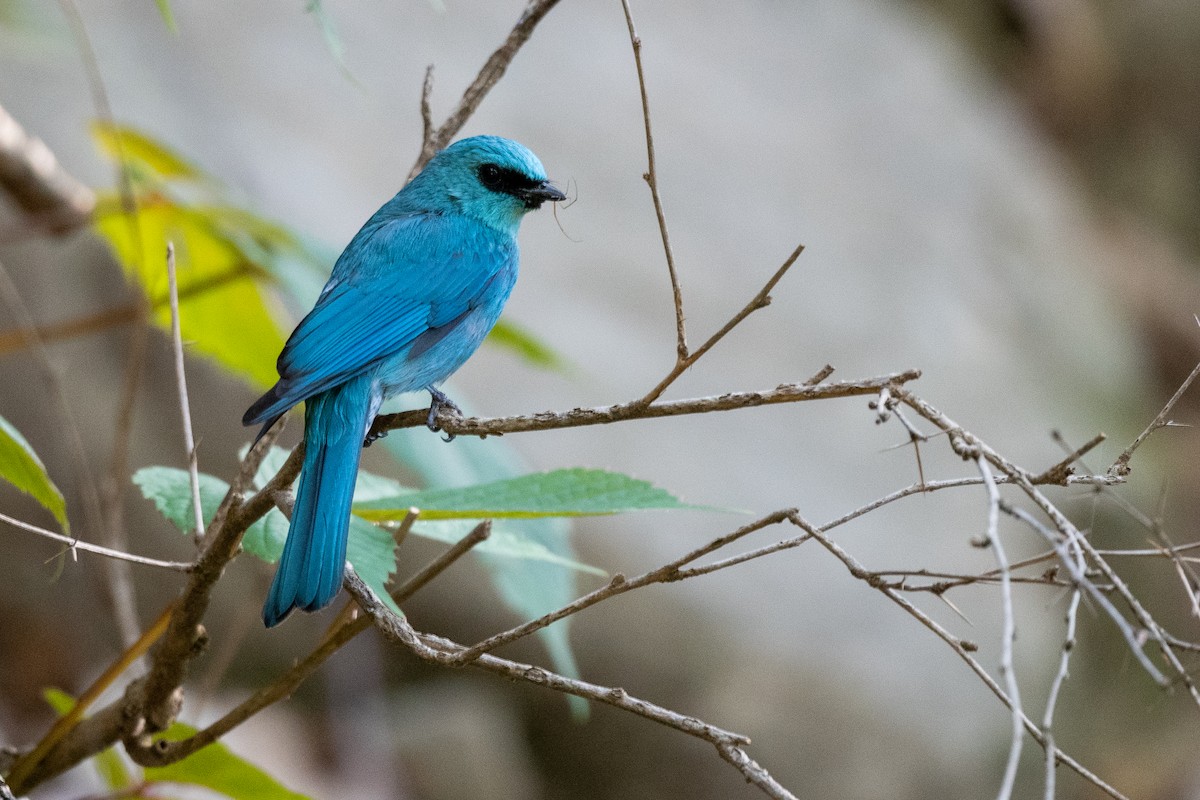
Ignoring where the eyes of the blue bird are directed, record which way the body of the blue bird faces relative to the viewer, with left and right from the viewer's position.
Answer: facing to the right of the viewer

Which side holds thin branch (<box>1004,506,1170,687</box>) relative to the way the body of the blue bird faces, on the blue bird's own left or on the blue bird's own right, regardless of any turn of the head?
on the blue bird's own right

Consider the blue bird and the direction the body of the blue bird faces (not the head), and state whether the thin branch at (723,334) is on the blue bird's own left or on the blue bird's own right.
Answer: on the blue bird's own right

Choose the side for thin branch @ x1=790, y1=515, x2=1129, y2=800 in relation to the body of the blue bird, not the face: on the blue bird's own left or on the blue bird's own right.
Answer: on the blue bird's own right

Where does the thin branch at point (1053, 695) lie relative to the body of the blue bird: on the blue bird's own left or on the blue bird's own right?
on the blue bird's own right
